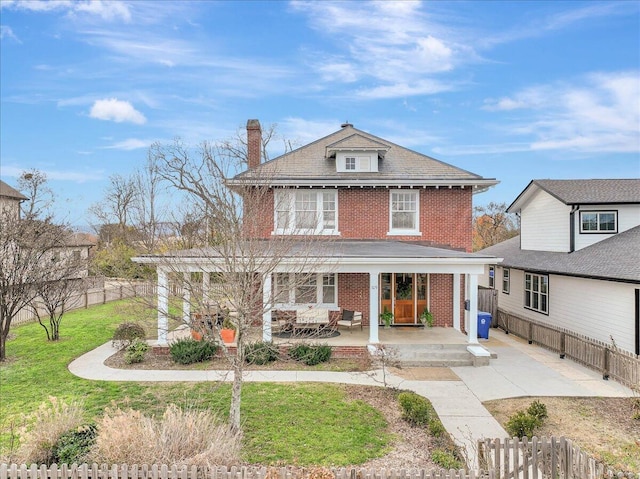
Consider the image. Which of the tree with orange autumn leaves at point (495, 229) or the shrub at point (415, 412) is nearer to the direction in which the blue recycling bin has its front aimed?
the shrub

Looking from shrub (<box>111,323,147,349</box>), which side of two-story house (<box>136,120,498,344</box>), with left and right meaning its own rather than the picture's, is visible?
right

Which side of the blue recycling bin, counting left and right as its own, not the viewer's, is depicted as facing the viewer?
front

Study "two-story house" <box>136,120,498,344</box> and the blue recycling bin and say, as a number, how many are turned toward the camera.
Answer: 2

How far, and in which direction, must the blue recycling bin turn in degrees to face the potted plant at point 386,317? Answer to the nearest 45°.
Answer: approximately 90° to its right

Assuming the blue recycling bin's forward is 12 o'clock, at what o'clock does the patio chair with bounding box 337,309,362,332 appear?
The patio chair is roughly at 2 o'clock from the blue recycling bin.

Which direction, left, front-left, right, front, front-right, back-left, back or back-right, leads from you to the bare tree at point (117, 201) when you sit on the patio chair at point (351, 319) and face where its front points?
right

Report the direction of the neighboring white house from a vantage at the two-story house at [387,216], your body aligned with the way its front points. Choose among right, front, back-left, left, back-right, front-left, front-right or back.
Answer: left

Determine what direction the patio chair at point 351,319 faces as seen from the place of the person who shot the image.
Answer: facing the viewer and to the left of the viewer

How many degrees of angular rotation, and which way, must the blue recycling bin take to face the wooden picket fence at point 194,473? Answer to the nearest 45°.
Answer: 0° — it already faces it

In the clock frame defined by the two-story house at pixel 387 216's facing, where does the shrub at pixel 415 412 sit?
The shrub is roughly at 12 o'clock from the two-story house.

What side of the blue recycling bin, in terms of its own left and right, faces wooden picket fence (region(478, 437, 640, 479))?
front

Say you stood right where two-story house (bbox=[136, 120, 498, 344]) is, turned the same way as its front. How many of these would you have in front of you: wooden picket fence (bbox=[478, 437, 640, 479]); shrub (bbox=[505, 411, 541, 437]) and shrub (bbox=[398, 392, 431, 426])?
3

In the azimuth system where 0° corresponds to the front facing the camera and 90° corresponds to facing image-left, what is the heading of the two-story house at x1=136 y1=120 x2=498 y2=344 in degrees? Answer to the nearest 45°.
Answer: approximately 0°

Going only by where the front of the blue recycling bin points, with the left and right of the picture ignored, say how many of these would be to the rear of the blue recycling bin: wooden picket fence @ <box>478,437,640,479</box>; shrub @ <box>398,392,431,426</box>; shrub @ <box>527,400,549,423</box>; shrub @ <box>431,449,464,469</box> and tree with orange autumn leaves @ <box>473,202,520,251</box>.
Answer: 1

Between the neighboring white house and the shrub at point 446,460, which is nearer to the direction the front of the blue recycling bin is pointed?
the shrub
